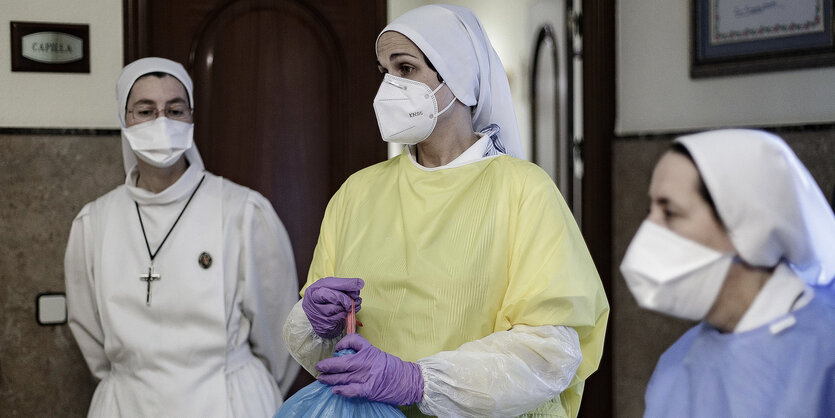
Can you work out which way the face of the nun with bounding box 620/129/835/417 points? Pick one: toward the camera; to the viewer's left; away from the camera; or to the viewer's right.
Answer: to the viewer's left

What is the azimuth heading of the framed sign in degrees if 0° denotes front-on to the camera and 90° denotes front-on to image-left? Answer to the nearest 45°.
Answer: approximately 0°

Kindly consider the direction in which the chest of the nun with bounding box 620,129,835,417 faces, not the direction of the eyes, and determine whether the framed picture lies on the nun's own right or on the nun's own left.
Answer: on the nun's own right

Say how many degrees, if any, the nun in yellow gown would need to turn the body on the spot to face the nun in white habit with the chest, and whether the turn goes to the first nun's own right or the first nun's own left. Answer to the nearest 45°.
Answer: approximately 90° to the first nun's own right

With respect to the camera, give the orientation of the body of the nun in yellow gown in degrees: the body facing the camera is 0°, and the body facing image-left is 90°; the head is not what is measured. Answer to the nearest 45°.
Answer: approximately 45°

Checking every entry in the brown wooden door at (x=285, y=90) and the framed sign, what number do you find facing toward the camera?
2

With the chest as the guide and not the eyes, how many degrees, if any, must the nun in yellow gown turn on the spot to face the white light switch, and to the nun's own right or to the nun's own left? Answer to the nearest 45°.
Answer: approximately 90° to the nun's own right

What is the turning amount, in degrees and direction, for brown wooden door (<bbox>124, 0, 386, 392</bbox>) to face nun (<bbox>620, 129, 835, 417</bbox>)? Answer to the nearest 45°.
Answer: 0° — it already faces them

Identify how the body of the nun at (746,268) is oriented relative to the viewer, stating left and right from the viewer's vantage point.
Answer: facing to the left of the viewer
